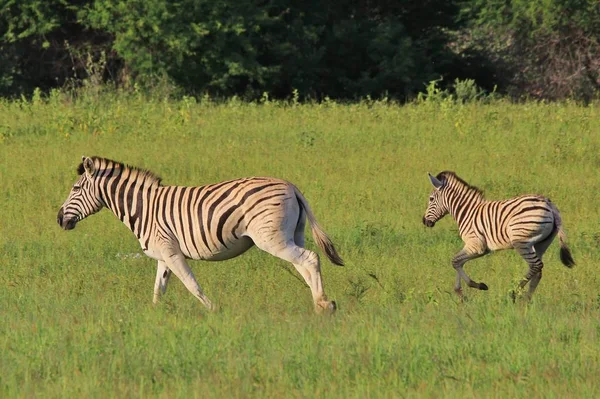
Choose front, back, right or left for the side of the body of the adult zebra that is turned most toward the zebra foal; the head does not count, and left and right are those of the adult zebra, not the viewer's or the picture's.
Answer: back

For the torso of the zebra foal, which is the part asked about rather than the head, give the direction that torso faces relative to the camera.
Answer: to the viewer's left

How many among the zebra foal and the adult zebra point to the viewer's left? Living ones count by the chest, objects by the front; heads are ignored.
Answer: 2

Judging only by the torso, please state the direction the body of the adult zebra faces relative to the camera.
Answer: to the viewer's left

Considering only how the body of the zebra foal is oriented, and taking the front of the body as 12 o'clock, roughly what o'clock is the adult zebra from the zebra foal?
The adult zebra is roughly at 11 o'clock from the zebra foal.
